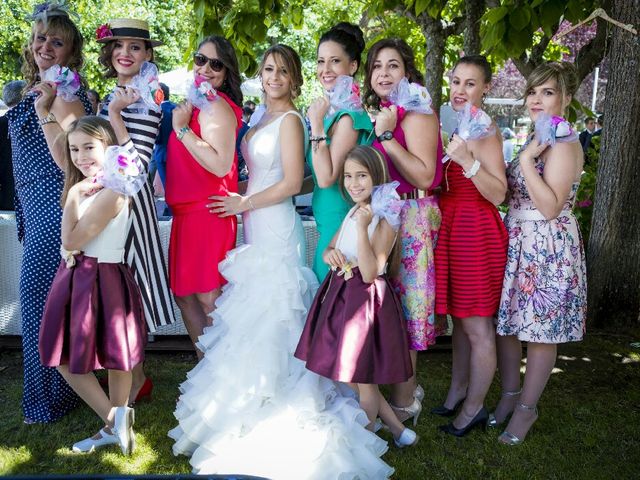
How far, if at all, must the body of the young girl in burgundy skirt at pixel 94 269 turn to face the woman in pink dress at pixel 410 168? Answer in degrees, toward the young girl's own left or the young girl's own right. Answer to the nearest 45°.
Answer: approximately 135° to the young girl's own left

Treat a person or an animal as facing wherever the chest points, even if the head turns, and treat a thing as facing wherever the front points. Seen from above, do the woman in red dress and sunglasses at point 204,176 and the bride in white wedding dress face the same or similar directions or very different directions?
same or similar directions

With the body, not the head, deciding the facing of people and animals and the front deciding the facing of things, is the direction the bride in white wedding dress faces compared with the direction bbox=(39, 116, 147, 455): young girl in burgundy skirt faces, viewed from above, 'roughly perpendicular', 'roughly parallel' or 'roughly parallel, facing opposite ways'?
roughly parallel

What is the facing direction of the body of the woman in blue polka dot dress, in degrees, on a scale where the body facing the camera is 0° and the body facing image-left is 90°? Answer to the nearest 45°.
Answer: approximately 45°

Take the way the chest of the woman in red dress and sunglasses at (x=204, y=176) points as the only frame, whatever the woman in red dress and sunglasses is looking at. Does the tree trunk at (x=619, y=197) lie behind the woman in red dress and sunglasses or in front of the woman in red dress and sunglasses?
behind

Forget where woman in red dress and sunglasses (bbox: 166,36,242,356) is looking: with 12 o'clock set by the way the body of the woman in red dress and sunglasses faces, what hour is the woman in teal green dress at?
The woman in teal green dress is roughly at 8 o'clock from the woman in red dress and sunglasses.

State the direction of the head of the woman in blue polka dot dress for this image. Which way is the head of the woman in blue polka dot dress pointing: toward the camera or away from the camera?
toward the camera

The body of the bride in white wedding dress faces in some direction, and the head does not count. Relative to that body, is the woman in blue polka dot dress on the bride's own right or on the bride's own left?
on the bride's own right

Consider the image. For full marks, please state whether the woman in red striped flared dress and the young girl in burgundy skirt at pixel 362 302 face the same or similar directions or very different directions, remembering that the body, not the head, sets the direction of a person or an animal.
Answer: same or similar directions

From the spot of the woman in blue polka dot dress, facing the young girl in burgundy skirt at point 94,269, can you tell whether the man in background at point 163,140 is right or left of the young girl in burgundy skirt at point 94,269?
left

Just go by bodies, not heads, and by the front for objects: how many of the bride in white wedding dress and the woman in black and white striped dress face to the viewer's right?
0

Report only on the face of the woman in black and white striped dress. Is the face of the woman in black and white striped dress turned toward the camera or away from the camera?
toward the camera

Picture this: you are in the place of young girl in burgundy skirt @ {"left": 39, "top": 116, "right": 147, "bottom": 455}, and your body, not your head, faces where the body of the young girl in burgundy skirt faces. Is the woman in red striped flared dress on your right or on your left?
on your left
